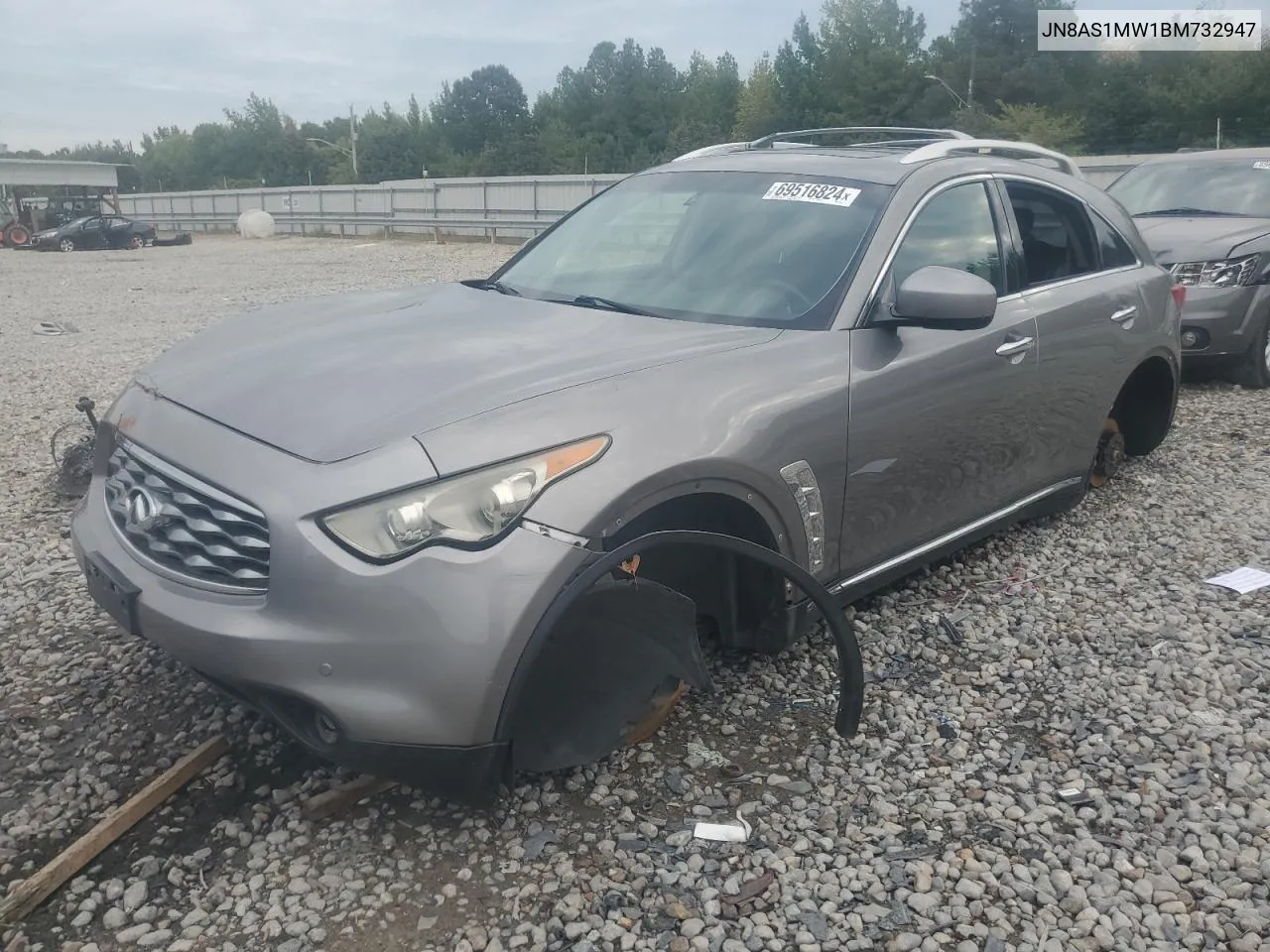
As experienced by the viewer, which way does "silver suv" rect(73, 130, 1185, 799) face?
facing the viewer and to the left of the viewer

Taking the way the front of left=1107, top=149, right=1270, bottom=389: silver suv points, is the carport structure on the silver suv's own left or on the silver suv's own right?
on the silver suv's own right

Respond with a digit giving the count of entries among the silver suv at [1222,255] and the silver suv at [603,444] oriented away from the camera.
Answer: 0

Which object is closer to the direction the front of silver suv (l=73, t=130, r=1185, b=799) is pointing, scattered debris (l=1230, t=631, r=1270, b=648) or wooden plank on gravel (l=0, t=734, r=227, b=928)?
the wooden plank on gravel

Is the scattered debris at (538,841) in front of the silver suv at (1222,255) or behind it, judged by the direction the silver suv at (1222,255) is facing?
in front

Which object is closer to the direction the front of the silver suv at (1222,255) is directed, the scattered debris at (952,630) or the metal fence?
the scattered debris

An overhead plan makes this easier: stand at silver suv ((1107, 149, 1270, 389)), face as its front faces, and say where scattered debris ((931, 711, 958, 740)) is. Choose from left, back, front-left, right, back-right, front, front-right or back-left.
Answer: front-left
